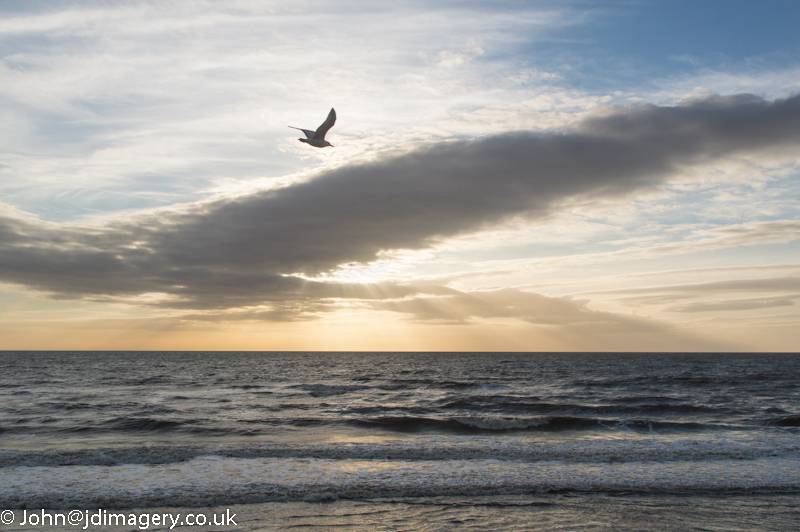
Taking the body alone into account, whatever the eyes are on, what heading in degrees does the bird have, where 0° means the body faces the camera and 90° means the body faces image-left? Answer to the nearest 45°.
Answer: approximately 270°
